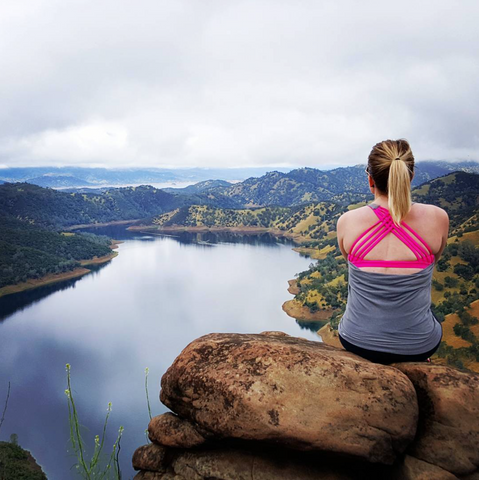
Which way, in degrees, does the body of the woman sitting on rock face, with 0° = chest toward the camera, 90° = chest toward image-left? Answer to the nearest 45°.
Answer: approximately 180°
